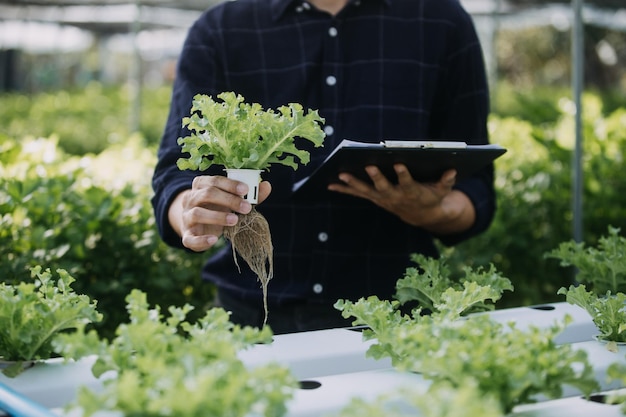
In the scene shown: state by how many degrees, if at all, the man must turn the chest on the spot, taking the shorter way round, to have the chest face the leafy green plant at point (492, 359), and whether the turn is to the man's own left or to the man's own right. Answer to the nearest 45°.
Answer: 0° — they already face it

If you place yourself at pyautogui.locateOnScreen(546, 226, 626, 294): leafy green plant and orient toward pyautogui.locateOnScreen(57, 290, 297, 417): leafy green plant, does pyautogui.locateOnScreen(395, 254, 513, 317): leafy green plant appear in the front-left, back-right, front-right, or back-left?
front-right

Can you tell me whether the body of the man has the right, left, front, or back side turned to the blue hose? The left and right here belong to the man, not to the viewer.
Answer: front

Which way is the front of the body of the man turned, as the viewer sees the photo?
toward the camera

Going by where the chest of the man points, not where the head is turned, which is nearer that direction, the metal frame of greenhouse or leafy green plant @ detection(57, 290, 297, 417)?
the leafy green plant

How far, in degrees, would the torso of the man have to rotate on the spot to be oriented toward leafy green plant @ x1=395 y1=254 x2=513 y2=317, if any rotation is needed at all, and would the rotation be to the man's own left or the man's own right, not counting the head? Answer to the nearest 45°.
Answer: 0° — they already face it

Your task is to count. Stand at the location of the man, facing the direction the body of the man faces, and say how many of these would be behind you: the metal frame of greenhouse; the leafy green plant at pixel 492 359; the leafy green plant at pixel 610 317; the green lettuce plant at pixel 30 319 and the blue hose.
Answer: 1

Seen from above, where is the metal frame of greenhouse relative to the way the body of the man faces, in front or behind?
behind

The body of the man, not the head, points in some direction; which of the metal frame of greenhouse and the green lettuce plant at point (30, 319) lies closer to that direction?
the green lettuce plant

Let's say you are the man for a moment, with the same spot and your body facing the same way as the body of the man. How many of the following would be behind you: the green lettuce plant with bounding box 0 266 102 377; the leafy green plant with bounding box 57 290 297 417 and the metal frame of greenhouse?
1

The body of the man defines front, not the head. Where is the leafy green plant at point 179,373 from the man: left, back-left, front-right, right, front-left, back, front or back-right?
front

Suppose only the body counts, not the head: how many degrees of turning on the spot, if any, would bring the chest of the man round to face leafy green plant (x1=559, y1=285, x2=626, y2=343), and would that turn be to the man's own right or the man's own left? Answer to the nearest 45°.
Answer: approximately 45° to the man's own left

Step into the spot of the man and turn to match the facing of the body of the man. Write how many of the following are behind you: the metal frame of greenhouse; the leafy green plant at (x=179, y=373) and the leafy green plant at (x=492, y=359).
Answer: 1

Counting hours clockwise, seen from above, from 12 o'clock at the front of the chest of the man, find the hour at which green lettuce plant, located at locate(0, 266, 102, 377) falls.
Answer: The green lettuce plant is roughly at 1 o'clock from the man.
